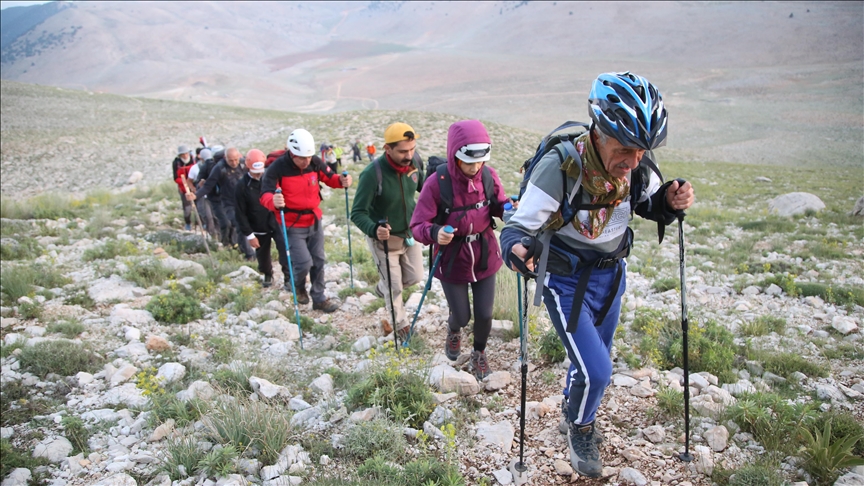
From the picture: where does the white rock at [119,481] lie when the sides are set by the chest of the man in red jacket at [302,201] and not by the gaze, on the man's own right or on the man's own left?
on the man's own right

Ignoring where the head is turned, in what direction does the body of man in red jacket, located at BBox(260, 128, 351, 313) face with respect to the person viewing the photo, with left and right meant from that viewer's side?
facing the viewer and to the right of the viewer

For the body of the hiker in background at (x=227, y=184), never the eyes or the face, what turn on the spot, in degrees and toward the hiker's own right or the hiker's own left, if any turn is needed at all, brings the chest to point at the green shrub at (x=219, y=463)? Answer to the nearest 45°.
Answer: approximately 45° to the hiker's own right

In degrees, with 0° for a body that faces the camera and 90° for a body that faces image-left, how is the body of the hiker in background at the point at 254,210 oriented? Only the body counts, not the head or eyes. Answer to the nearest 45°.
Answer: approximately 315°

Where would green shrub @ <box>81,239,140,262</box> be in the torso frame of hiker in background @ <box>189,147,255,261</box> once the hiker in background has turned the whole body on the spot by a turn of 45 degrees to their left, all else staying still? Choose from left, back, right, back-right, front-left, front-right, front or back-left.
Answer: back

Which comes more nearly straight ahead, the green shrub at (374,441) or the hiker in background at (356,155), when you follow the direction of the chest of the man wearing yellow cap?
the green shrub

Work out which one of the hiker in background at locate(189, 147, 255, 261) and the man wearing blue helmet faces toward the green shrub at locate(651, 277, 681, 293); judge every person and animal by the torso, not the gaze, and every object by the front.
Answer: the hiker in background

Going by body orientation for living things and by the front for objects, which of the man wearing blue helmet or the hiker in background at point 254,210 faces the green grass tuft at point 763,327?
the hiker in background

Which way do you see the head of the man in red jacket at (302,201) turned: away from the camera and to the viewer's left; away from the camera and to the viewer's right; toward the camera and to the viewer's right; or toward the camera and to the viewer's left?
toward the camera and to the viewer's right
